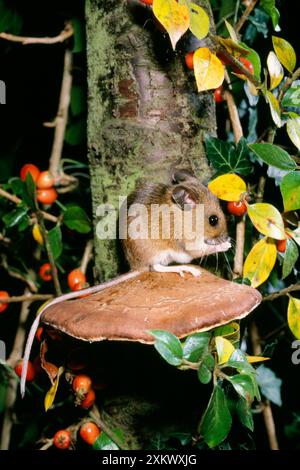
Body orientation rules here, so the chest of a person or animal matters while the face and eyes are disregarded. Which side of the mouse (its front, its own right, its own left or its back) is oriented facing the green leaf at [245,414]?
front

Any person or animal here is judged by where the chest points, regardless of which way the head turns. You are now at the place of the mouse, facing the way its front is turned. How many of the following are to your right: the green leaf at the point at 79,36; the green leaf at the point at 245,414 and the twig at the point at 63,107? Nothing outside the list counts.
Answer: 1

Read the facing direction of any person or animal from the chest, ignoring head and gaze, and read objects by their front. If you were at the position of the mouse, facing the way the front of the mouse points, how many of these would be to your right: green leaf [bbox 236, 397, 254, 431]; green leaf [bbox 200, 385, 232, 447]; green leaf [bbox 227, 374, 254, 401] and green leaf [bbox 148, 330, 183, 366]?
4

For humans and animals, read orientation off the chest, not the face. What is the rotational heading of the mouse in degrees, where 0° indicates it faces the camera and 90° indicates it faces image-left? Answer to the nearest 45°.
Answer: approximately 270°

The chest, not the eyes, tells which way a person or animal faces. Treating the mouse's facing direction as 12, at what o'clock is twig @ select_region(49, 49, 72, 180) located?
The twig is roughly at 8 o'clock from the mouse.

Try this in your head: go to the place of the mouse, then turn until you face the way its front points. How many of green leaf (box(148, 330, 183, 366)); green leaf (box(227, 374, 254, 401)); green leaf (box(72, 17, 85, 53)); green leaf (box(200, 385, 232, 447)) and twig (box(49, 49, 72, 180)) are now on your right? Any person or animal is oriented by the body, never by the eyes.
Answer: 3
